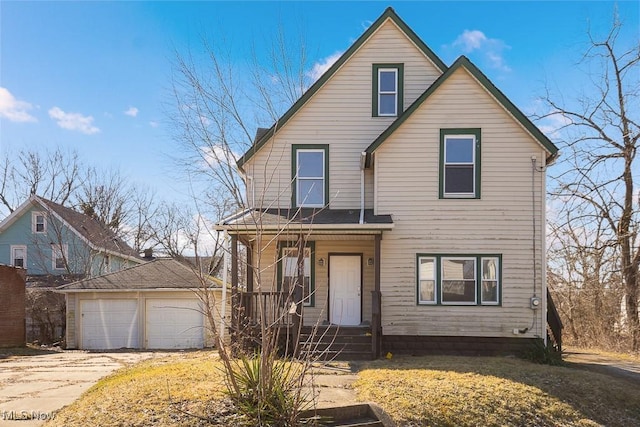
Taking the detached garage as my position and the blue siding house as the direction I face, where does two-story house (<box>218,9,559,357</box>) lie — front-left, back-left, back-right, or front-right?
back-right

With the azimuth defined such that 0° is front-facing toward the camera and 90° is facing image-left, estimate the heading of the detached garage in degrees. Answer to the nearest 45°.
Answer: approximately 0°

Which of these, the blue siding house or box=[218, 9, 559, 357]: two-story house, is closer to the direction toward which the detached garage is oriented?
the two-story house

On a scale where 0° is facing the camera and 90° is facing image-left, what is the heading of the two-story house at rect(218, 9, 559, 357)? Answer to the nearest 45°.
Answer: approximately 0°

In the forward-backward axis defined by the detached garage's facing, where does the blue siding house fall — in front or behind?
behind

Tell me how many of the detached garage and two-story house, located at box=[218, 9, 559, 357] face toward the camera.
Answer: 2
